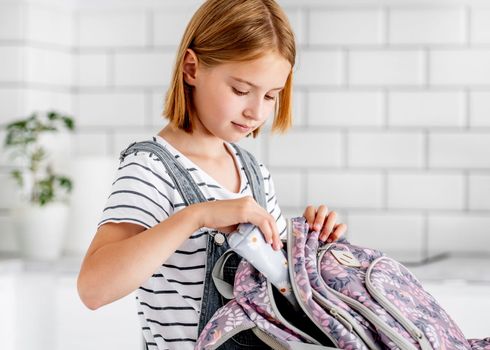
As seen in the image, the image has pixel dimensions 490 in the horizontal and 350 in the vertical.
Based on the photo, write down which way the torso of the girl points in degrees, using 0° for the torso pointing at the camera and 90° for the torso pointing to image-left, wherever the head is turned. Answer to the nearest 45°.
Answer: approximately 315°

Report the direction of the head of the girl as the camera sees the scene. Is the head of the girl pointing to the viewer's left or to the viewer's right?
to the viewer's right

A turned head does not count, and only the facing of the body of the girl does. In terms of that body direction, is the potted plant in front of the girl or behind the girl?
behind
